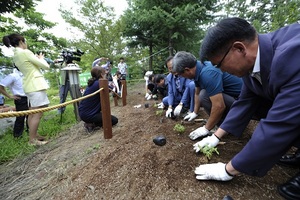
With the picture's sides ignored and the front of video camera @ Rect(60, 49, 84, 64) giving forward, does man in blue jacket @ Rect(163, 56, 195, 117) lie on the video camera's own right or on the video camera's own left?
on the video camera's own right

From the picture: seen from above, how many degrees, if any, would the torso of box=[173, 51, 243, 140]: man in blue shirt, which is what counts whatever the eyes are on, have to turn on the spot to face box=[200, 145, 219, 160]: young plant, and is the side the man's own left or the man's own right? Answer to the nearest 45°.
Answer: approximately 90° to the man's own left

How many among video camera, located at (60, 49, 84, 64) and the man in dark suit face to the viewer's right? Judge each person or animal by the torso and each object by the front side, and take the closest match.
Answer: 1

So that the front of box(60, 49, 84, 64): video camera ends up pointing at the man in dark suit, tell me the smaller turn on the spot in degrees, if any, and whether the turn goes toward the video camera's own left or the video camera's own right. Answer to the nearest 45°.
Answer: approximately 90° to the video camera's own right

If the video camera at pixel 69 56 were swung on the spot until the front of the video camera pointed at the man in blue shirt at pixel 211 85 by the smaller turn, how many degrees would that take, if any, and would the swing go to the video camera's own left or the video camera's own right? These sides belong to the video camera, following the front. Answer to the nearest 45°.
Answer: approximately 45° to the video camera's own right

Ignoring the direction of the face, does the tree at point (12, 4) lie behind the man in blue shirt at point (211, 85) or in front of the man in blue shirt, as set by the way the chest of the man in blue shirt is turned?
in front

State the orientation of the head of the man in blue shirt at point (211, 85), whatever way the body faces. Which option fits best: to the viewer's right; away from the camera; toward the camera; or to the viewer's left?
to the viewer's left

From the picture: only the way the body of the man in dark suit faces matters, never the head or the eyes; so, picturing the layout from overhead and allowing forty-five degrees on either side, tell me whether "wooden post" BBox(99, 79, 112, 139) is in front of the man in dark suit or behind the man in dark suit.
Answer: in front

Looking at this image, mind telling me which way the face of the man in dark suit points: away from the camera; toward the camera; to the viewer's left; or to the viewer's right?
to the viewer's left

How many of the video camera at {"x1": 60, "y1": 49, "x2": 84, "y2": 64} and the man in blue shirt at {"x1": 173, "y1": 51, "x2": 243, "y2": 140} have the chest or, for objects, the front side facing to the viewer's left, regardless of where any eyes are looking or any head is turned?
1

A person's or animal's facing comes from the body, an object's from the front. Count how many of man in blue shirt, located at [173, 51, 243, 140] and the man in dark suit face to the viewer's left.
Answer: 2

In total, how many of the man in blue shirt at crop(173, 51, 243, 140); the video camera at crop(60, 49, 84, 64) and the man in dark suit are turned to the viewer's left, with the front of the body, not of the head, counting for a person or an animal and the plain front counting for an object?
2

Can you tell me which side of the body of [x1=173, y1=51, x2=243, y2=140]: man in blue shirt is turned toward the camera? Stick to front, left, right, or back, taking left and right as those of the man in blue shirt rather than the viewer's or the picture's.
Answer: left

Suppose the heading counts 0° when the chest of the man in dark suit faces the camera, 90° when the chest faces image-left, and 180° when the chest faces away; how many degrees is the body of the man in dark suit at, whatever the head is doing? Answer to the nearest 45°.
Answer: approximately 90°

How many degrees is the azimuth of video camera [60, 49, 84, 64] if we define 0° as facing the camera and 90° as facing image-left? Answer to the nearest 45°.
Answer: approximately 270°
